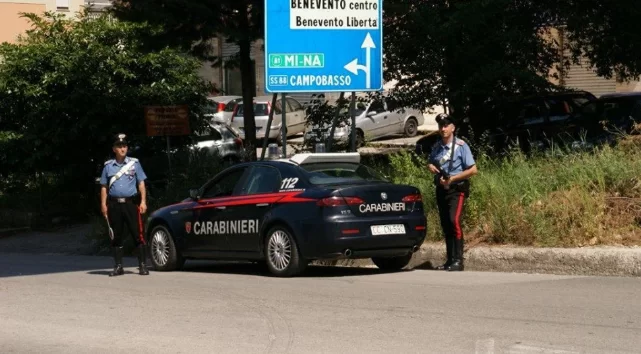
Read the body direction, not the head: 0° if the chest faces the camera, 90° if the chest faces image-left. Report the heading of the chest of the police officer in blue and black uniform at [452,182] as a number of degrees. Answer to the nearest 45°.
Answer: approximately 45°

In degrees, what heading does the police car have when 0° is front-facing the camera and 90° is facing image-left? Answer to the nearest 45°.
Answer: approximately 135°

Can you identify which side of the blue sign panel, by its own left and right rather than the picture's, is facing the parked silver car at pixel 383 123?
back

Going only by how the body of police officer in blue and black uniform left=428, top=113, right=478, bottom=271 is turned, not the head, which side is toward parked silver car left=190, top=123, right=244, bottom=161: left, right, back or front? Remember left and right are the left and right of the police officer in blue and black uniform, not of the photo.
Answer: right

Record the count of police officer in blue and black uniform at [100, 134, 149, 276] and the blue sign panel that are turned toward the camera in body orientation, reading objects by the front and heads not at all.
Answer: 2

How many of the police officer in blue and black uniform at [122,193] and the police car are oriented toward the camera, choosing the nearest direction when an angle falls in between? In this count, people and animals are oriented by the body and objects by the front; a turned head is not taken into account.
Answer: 1

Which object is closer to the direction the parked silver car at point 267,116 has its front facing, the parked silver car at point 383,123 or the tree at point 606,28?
the parked silver car
